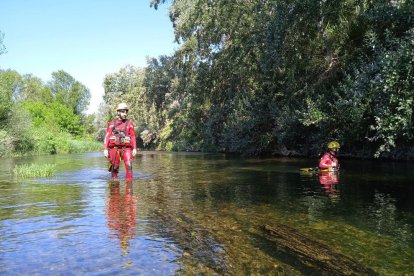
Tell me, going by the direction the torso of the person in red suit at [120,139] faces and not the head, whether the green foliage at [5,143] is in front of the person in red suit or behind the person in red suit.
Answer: behind

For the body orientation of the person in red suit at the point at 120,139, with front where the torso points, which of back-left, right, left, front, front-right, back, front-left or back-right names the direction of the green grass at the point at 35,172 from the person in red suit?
back-right

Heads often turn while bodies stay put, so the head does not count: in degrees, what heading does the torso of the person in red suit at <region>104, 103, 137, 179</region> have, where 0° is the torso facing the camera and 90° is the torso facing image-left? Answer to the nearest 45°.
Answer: approximately 0°

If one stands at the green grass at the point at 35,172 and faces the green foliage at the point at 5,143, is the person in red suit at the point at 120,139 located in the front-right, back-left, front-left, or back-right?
back-right

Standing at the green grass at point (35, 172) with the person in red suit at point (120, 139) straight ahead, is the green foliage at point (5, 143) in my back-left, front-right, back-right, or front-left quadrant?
back-left
